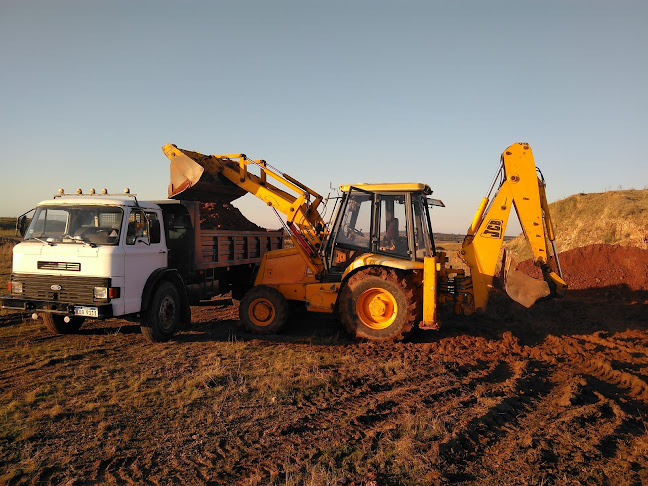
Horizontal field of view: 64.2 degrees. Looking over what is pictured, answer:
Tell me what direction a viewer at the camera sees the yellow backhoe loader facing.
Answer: facing to the left of the viewer

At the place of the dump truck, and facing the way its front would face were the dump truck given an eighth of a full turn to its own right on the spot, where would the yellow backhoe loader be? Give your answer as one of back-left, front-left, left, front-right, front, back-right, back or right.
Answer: back

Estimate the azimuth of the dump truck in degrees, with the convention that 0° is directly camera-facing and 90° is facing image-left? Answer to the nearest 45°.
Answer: approximately 45°
